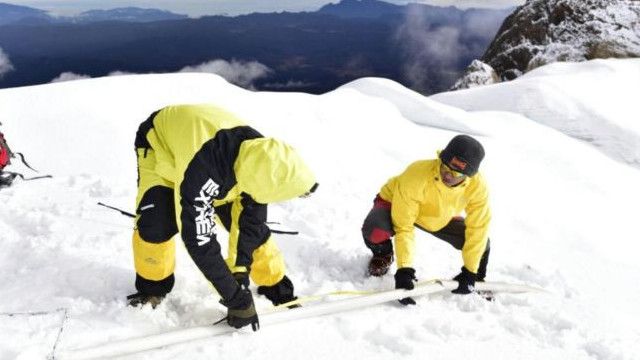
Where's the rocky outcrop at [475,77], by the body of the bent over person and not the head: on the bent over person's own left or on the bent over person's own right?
on the bent over person's own left

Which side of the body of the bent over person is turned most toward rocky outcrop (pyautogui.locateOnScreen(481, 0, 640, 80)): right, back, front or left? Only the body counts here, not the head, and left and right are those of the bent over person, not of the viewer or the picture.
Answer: left

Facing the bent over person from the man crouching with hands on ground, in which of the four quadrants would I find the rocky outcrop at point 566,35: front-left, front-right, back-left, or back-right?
back-right

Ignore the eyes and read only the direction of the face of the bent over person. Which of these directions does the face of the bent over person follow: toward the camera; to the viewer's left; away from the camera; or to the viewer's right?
to the viewer's right

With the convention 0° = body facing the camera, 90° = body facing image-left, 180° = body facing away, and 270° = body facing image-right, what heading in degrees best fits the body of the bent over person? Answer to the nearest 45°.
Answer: approximately 315°

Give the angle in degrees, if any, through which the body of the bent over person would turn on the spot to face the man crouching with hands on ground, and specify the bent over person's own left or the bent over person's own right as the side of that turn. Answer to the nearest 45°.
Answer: approximately 45° to the bent over person's own left

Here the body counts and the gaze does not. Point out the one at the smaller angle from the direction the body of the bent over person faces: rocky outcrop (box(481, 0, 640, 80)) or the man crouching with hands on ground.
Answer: the man crouching with hands on ground
